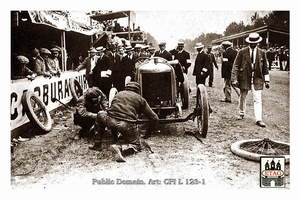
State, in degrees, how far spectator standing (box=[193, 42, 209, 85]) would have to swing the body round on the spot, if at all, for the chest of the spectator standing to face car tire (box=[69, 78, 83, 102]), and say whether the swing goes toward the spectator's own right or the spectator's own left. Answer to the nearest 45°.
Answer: approximately 45° to the spectator's own right

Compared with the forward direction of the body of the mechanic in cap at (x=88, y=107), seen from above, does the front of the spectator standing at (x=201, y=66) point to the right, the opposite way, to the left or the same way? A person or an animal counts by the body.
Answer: to the right

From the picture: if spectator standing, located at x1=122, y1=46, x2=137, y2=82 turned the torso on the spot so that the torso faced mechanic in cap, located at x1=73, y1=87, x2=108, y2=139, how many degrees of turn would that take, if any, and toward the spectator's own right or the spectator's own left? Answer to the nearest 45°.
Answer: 0° — they already face them

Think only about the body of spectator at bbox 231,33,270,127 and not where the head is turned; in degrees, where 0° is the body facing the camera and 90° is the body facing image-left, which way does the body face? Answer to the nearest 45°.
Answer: approximately 0°

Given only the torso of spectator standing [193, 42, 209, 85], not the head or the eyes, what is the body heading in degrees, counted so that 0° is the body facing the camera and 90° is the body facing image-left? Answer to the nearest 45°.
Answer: approximately 45°

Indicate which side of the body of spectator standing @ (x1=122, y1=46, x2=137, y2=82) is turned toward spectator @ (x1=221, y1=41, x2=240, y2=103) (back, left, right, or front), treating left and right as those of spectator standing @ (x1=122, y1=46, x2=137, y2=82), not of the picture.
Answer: left

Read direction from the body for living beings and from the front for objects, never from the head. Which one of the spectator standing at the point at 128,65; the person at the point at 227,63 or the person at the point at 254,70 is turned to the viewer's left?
the person at the point at 227,63

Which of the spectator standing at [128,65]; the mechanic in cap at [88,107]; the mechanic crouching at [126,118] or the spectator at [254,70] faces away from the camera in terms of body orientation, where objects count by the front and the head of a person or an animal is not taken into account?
the mechanic crouching
